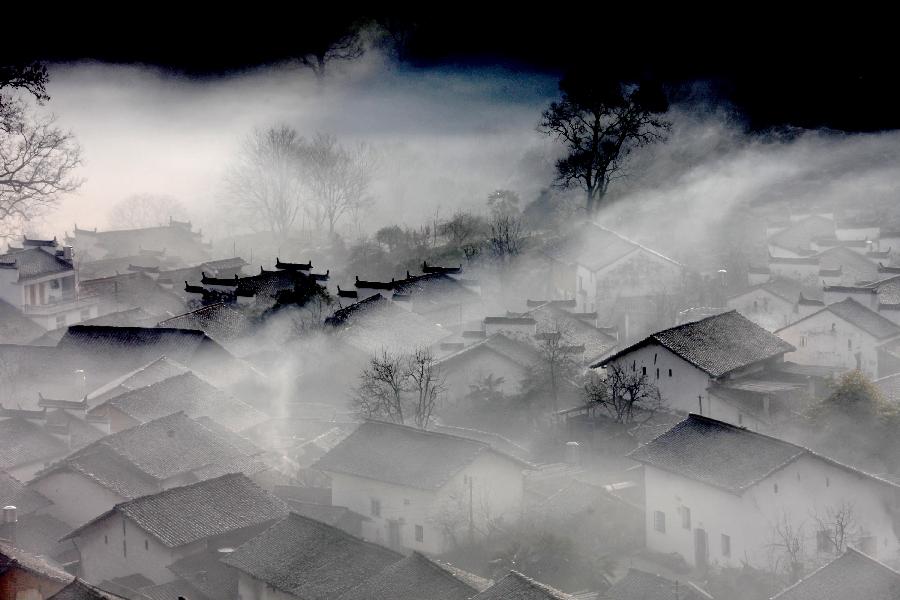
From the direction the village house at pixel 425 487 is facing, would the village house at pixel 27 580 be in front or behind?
in front

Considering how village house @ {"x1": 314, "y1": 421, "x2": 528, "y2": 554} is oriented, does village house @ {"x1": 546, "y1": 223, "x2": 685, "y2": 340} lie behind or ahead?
behind

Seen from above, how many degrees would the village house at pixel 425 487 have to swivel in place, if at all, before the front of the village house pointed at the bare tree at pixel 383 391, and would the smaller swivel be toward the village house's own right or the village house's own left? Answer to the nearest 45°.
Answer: approximately 135° to the village house's own right

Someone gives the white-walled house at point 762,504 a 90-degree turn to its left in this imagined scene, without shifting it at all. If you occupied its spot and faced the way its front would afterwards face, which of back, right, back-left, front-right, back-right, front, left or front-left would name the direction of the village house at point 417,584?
right

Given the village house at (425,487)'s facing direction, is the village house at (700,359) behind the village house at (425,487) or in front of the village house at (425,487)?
behind

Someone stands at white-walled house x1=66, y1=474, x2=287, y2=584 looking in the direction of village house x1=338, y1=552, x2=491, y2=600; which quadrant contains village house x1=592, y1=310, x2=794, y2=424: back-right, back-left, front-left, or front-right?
front-left

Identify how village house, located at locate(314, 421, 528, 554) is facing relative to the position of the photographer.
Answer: facing the viewer and to the left of the viewer

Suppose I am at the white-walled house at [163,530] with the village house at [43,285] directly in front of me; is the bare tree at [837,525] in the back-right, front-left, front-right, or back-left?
back-right

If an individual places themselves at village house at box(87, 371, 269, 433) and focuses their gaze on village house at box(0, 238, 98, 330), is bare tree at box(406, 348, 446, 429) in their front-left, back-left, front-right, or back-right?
back-right

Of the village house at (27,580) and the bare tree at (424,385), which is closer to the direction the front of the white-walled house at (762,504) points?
the village house

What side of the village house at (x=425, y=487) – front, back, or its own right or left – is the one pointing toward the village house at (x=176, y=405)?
right

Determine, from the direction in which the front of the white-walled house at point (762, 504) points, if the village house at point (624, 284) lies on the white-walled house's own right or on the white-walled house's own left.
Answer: on the white-walled house's own right

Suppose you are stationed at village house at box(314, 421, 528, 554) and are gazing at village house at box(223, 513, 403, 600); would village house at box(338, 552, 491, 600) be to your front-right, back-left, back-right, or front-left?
front-left
